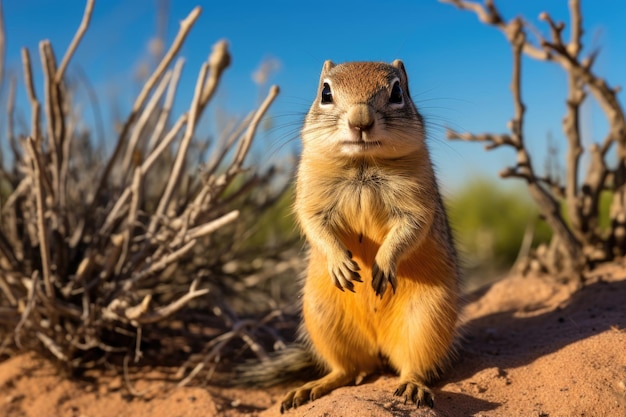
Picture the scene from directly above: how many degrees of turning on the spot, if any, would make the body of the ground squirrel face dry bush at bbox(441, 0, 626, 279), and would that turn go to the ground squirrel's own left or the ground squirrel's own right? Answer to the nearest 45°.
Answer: approximately 135° to the ground squirrel's own left

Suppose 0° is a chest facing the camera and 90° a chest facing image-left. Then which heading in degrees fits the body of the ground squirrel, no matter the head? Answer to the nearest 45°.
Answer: approximately 0°

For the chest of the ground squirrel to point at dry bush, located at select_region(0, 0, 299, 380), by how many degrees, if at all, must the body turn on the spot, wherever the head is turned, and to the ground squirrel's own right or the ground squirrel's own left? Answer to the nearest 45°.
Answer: approximately 135° to the ground squirrel's own right
